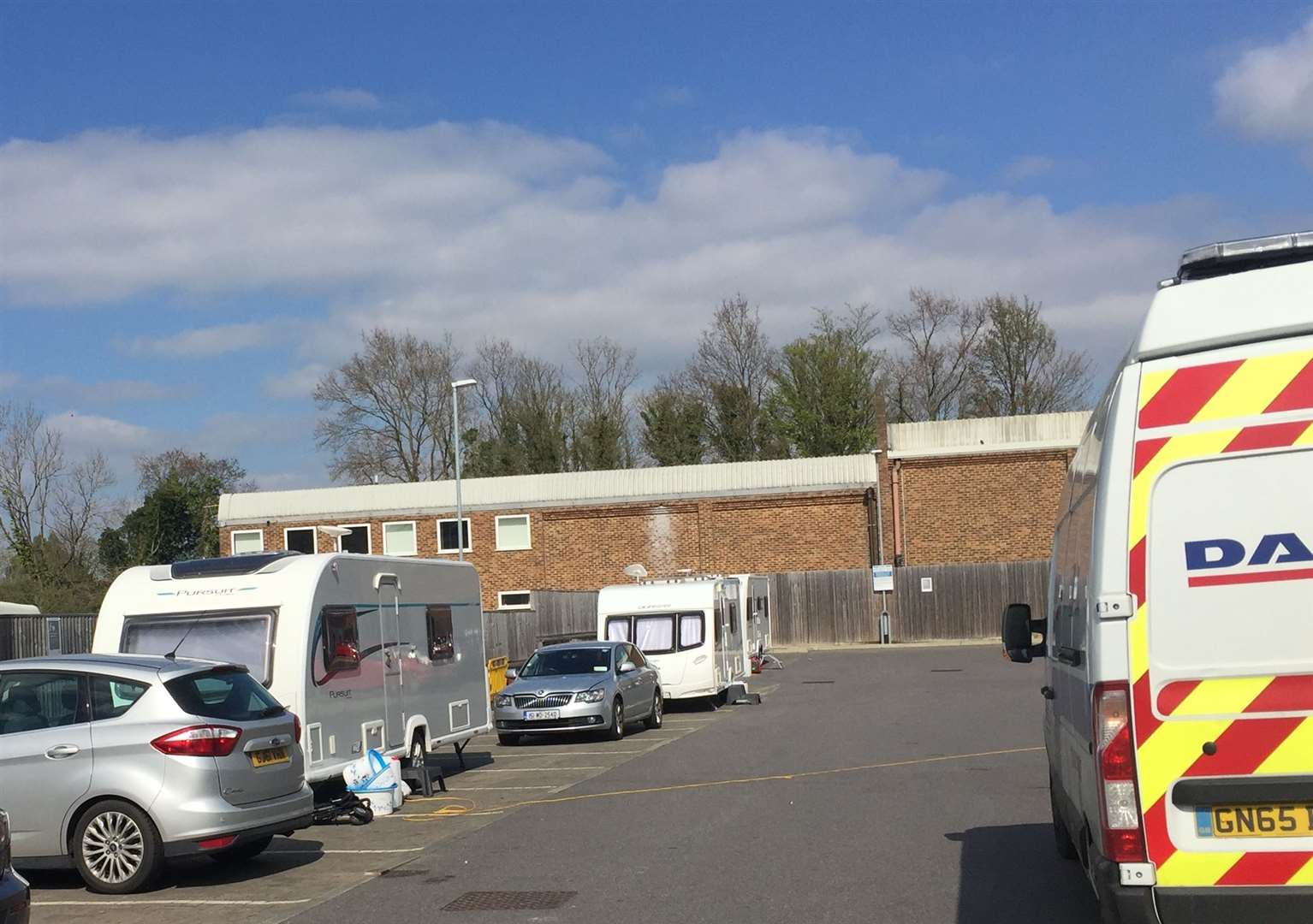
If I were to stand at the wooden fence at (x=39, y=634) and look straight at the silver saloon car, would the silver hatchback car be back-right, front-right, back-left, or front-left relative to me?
front-right

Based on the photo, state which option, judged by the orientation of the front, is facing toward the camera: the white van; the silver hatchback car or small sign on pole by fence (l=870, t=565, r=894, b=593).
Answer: the small sign on pole by fence

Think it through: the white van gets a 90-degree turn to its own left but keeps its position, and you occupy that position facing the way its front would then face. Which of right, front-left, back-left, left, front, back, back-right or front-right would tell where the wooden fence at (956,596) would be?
right

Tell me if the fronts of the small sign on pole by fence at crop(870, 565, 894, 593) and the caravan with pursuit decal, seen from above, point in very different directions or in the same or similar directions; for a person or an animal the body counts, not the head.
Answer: same or similar directions

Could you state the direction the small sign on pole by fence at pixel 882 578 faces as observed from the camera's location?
facing the viewer

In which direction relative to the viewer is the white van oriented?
away from the camera

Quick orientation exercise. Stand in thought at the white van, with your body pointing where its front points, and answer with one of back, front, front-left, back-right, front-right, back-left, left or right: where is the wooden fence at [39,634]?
front-left

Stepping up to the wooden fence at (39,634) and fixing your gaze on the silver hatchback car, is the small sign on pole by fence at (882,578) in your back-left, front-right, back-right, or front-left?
back-left

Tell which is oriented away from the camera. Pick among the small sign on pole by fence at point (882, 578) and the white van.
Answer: the white van

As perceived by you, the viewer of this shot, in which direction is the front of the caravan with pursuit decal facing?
facing the viewer and to the left of the viewer

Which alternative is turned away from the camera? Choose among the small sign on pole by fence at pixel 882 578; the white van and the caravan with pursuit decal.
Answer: the white van

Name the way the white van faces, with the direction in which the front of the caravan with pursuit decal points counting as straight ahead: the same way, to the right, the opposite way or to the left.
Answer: the opposite way

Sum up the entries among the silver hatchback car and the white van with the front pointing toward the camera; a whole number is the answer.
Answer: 0

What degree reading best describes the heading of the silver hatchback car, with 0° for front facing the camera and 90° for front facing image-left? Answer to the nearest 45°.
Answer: approximately 135°

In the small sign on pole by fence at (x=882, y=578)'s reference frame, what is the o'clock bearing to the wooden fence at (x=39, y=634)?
The wooden fence is roughly at 1 o'clock from the small sign on pole by fence.

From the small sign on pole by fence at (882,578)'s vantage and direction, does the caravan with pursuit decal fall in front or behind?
in front

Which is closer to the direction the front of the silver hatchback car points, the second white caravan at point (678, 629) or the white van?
the second white caravan
